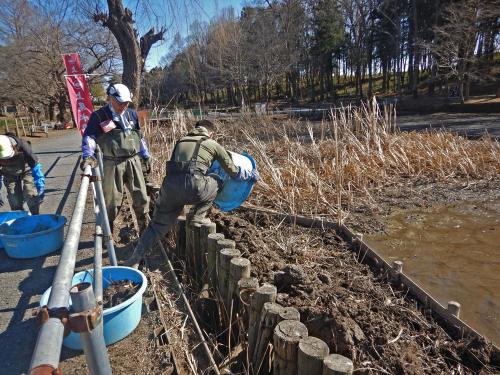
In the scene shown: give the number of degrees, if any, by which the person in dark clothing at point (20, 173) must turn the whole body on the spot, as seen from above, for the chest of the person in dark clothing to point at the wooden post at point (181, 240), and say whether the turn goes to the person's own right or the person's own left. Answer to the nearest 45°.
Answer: approximately 90° to the person's own left

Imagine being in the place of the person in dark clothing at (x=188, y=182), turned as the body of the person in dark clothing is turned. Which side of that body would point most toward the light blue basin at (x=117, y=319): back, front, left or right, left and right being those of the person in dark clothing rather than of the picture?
back

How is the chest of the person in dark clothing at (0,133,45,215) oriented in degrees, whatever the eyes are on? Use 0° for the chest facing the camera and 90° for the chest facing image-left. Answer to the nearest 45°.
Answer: approximately 45°

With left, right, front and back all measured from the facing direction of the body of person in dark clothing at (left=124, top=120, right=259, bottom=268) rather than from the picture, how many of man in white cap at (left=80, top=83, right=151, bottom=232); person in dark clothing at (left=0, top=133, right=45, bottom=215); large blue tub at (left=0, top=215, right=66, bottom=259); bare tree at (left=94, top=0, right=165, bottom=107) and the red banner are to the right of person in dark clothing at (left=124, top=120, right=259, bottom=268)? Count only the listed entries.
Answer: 0

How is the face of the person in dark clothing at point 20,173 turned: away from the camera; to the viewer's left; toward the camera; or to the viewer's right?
to the viewer's left

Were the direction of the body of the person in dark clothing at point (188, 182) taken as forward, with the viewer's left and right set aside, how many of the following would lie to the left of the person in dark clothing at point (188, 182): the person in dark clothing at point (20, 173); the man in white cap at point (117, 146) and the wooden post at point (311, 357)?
2

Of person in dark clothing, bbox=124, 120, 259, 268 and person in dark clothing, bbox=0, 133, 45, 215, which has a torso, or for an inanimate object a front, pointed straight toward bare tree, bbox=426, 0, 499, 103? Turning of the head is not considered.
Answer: person in dark clothing, bbox=124, 120, 259, 268

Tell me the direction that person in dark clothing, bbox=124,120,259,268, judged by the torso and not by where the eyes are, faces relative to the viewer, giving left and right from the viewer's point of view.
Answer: facing away from the viewer and to the right of the viewer

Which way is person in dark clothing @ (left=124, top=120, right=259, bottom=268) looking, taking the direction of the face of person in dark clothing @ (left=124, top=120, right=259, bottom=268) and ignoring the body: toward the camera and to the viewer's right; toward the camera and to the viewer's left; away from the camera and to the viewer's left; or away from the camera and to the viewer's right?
away from the camera and to the viewer's right

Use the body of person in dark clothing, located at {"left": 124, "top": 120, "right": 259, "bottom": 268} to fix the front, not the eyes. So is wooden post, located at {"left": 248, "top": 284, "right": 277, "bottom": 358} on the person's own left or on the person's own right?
on the person's own right

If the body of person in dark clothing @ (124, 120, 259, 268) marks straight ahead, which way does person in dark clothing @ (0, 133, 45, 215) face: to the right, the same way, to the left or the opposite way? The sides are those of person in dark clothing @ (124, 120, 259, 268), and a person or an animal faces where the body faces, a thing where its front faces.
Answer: the opposite way

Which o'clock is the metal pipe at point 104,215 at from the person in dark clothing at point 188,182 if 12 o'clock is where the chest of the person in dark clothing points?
The metal pipe is roughly at 7 o'clock from the person in dark clothing.

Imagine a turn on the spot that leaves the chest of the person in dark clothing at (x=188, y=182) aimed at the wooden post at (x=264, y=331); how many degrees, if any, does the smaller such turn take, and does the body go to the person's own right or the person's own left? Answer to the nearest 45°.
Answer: approximately 135° to the person's own right

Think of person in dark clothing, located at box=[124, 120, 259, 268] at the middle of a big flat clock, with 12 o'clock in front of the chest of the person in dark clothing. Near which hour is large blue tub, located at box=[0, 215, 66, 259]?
The large blue tub is roughly at 8 o'clock from the person in dark clothing.

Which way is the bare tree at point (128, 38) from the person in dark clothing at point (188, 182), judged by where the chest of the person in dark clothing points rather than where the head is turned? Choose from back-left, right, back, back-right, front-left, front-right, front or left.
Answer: front-left
